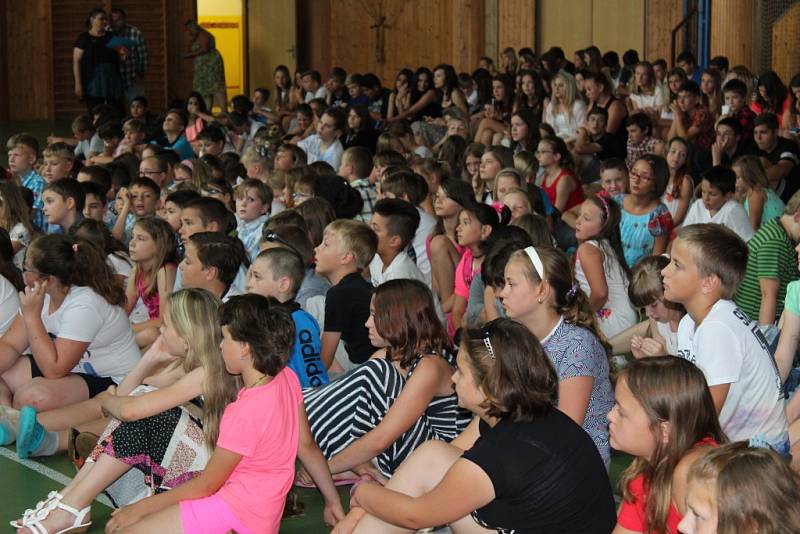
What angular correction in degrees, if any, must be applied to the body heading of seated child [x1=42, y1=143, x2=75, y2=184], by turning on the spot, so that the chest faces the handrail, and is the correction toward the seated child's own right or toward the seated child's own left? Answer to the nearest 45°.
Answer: approximately 180°

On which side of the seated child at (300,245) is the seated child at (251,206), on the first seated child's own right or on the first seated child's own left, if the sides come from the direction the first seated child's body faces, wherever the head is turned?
on the first seated child's own right

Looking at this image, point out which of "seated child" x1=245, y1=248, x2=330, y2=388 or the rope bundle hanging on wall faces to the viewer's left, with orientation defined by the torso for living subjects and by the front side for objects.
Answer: the seated child

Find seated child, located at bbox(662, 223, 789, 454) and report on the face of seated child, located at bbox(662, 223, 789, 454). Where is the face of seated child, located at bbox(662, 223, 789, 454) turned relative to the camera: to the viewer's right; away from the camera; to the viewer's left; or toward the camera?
to the viewer's left

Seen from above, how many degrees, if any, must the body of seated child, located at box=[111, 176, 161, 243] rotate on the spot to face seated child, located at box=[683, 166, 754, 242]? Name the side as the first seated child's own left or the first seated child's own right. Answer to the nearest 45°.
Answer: approximately 90° to the first seated child's own left

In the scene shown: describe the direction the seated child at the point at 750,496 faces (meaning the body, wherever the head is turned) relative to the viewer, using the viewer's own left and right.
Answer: facing to the left of the viewer

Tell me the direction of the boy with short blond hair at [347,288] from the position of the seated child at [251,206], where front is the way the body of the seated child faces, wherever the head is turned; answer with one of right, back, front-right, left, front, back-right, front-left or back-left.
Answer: front-left

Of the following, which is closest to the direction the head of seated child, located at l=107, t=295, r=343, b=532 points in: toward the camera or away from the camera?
away from the camera

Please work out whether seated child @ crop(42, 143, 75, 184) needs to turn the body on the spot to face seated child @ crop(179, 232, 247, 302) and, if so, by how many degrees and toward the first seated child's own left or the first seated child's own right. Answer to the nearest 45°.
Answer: approximately 45° to the first seated child's own left

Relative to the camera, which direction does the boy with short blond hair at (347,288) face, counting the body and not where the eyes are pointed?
to the viewer's left

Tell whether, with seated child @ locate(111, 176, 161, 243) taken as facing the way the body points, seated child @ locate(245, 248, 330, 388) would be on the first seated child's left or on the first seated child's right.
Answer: on the first seated child's left

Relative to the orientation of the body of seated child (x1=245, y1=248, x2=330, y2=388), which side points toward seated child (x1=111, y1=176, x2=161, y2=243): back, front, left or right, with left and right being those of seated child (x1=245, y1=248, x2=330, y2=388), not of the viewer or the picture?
right
